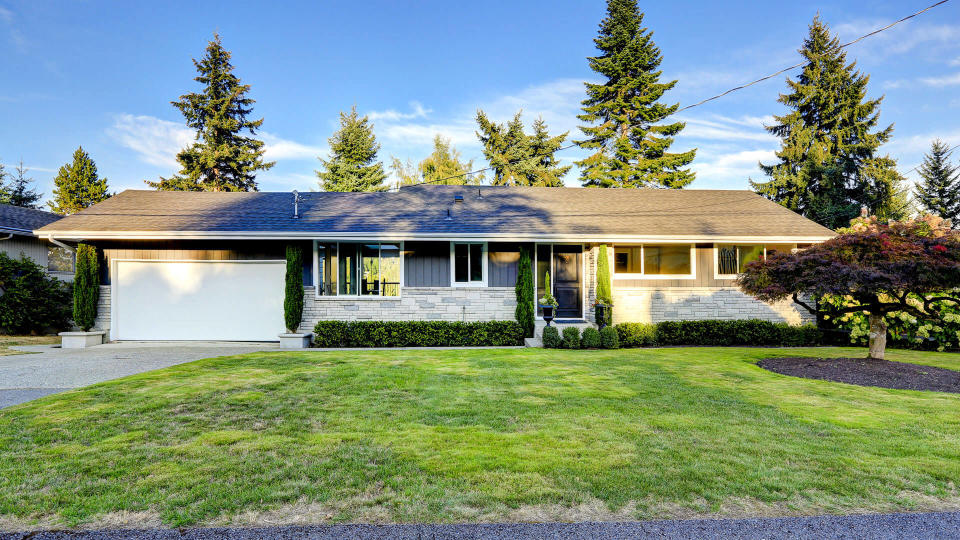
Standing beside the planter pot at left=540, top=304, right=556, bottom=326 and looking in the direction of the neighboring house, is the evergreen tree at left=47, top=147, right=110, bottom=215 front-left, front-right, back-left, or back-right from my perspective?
front-right

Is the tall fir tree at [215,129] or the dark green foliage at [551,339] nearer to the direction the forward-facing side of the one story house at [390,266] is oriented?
the dark green foliage

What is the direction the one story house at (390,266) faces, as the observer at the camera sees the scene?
facing the viewer

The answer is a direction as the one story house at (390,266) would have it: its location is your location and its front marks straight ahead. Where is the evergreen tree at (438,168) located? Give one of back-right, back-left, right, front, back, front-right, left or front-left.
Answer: back

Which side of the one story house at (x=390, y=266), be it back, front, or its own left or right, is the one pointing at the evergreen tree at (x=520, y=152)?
back

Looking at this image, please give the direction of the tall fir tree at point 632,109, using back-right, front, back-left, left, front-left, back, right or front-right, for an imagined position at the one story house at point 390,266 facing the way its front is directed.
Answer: back-left

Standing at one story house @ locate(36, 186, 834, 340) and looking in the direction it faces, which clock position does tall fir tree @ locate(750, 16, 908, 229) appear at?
The tall fir tree is roughly at 8 o'clock from the one story house.

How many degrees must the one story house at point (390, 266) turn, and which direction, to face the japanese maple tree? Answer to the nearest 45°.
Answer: approximately 45° to its left

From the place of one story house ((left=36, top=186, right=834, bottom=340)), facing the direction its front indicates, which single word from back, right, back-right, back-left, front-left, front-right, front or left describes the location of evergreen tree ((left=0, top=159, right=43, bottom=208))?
back-right

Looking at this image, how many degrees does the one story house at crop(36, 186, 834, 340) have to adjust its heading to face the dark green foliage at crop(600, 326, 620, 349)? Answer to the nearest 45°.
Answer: approximately 90° to its left

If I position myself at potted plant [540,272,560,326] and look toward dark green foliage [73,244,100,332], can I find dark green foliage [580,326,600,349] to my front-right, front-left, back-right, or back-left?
back-left

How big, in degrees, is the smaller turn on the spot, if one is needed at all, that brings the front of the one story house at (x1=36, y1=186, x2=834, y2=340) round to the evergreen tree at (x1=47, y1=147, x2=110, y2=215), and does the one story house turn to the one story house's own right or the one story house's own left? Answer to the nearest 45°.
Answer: approximately 135° to the one story house's own right

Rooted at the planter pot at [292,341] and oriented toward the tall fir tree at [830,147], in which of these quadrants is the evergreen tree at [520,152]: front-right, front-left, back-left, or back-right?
front-left
